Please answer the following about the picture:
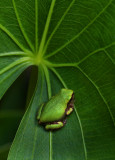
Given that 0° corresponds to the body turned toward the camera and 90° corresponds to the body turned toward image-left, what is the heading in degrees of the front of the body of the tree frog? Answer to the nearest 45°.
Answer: approximately 225°
